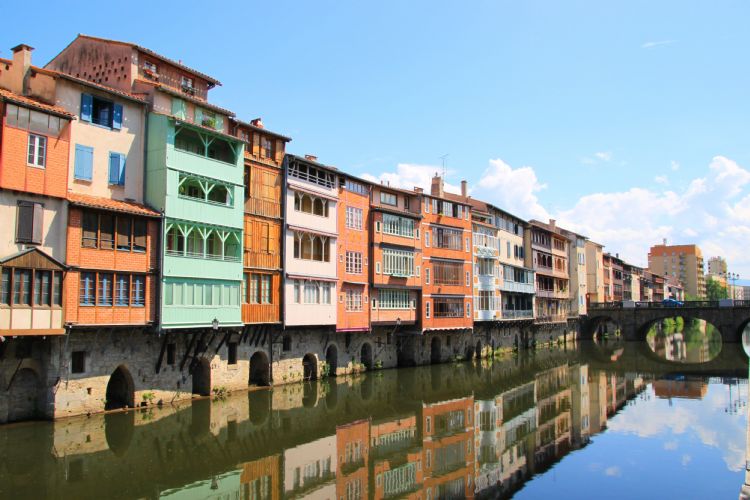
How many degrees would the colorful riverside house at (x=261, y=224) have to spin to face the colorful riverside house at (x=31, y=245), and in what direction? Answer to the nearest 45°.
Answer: approximately 90° to its right

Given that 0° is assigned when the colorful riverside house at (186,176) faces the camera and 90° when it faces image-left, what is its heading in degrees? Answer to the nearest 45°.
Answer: approximately 315°

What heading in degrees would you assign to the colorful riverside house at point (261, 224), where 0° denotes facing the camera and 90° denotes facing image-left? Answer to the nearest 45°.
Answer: approximately 315°

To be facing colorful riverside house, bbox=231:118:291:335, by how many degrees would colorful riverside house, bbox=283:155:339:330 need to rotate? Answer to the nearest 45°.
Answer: approximately 90° to its right

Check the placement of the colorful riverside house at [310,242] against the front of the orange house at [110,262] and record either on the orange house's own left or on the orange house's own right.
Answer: on the orange house's own left

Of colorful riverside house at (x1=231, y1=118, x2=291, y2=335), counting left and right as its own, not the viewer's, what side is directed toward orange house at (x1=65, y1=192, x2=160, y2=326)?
right

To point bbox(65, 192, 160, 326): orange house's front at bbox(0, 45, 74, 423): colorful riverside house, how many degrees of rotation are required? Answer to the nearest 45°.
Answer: approximately 90° to its right

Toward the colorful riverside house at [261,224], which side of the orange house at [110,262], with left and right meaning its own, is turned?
left

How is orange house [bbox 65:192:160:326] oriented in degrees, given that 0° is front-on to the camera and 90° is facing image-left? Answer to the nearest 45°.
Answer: approximately 315°

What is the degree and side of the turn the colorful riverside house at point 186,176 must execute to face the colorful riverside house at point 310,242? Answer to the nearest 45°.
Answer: approximately 90° to its left

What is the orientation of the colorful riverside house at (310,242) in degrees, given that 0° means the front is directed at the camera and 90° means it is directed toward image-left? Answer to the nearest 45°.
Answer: approximately 315°
